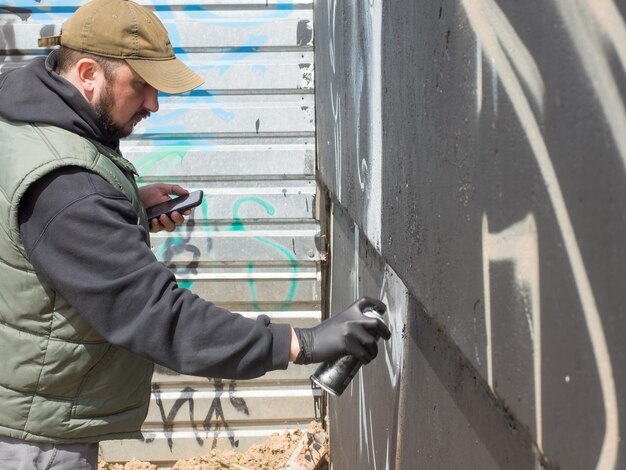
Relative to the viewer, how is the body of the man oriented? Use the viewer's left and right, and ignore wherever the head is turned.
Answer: facing to the right of the viewer

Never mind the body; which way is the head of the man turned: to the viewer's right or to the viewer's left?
to the viewer's right
